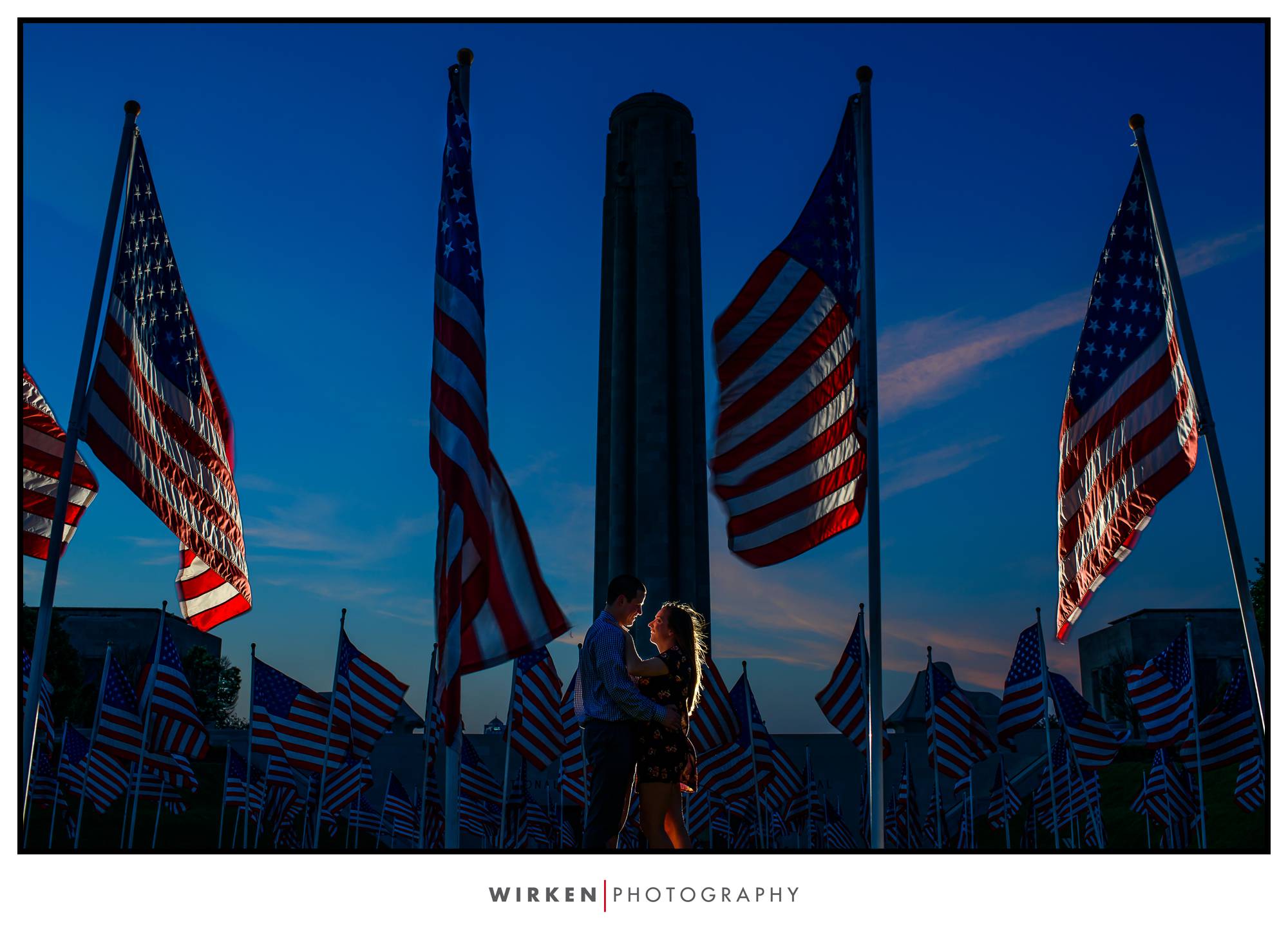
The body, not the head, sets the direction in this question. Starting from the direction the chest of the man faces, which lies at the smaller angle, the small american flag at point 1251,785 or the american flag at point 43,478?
the small american flag

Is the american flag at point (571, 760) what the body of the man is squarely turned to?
no

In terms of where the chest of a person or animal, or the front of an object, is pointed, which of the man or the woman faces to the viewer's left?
the woman

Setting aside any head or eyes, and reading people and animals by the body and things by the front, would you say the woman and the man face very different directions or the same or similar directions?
very different directions

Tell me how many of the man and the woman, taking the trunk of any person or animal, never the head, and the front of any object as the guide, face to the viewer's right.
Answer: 1

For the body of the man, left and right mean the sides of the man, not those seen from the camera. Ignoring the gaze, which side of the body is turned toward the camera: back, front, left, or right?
right

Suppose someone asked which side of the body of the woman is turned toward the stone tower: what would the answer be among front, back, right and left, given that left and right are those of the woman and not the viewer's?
right

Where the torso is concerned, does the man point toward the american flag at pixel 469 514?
no

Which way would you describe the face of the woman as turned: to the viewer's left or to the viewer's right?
to the viewer's left

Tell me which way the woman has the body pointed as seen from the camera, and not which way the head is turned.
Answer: to the viewer's left

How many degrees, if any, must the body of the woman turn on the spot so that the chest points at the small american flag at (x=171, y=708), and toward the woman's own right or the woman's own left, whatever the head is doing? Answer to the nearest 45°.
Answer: approximately 45° to the woman's own right

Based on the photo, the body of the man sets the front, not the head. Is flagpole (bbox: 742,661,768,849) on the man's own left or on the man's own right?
on the man's own left

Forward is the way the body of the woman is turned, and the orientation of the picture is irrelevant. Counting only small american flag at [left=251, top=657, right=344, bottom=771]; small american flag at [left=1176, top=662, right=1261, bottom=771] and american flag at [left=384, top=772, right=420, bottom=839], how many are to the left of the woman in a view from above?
0

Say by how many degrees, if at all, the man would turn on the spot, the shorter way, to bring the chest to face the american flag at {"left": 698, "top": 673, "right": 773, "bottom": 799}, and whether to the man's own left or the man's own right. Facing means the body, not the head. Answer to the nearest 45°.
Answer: approximately 90° to the man's own left

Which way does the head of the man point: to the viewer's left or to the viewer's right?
to the viewer's right
